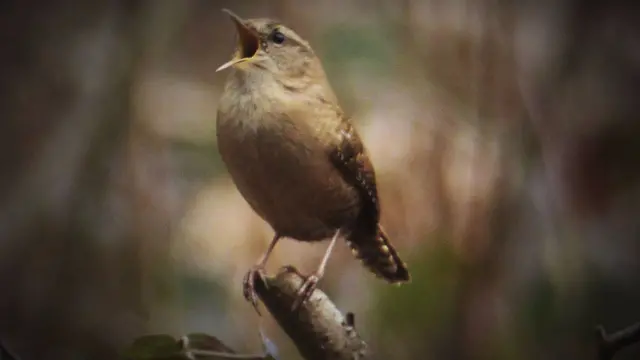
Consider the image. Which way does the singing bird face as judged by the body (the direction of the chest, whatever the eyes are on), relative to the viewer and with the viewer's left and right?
facing the viewer and to the left of the viewer

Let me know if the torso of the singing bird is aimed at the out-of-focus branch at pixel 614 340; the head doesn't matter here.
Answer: no
